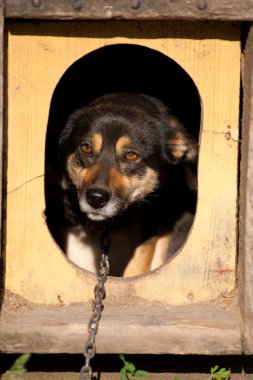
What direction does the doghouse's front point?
toward the camera
